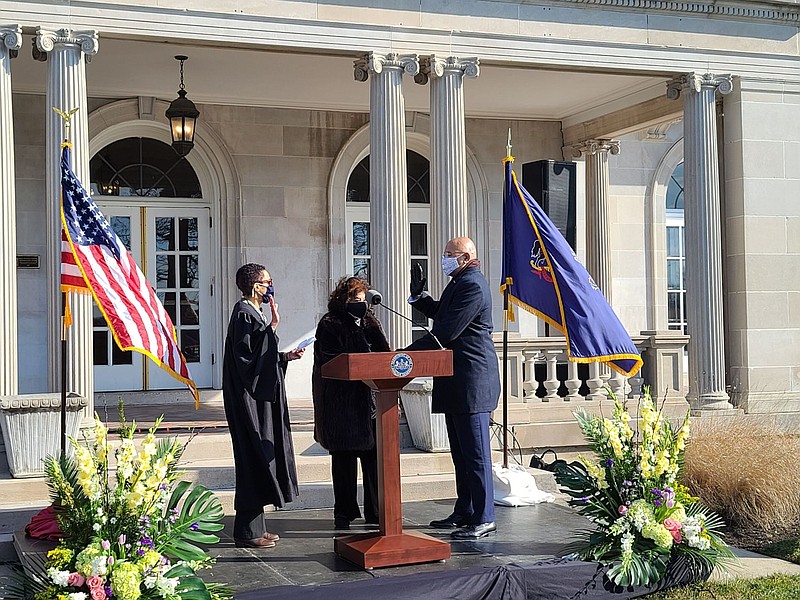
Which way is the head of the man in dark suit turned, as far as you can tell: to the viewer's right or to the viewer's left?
to the viewer's left

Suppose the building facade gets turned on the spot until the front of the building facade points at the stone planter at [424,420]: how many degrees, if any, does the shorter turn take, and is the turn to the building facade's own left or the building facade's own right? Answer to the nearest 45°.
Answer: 0° — it already faces it

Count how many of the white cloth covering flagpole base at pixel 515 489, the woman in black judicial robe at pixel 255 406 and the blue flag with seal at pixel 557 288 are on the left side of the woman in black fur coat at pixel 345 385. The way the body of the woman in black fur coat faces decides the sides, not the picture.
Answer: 2

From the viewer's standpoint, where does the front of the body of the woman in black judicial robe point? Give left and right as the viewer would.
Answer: facing to the right of the viewer

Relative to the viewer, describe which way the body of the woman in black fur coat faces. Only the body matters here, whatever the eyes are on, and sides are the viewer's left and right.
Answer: facing the viewer and to the right of the viewer

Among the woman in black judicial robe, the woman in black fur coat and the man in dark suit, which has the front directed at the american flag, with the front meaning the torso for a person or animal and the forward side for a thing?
the man in dark suit

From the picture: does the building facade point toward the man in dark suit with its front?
yes

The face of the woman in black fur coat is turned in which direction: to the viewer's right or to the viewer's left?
to the viewer's right

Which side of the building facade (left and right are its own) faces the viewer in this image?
front

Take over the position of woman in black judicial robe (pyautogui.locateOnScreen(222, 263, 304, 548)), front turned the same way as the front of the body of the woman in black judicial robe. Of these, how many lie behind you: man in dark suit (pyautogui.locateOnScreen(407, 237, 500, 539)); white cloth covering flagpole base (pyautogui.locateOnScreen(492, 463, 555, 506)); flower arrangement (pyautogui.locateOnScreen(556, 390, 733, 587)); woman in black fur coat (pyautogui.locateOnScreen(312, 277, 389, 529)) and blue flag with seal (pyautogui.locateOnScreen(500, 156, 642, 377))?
0

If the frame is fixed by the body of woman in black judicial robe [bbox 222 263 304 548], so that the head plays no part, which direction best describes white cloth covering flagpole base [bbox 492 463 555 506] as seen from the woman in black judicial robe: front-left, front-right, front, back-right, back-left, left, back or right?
front-left

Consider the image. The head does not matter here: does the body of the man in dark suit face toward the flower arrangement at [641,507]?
no

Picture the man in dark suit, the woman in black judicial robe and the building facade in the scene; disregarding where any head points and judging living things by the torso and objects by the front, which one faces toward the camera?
the building facade

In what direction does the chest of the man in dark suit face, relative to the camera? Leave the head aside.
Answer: to the viewer's left

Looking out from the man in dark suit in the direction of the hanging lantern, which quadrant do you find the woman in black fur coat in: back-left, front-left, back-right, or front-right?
front-left
